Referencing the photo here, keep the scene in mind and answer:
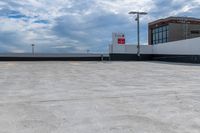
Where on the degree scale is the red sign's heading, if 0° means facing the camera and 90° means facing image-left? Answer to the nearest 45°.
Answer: approximately 0°
